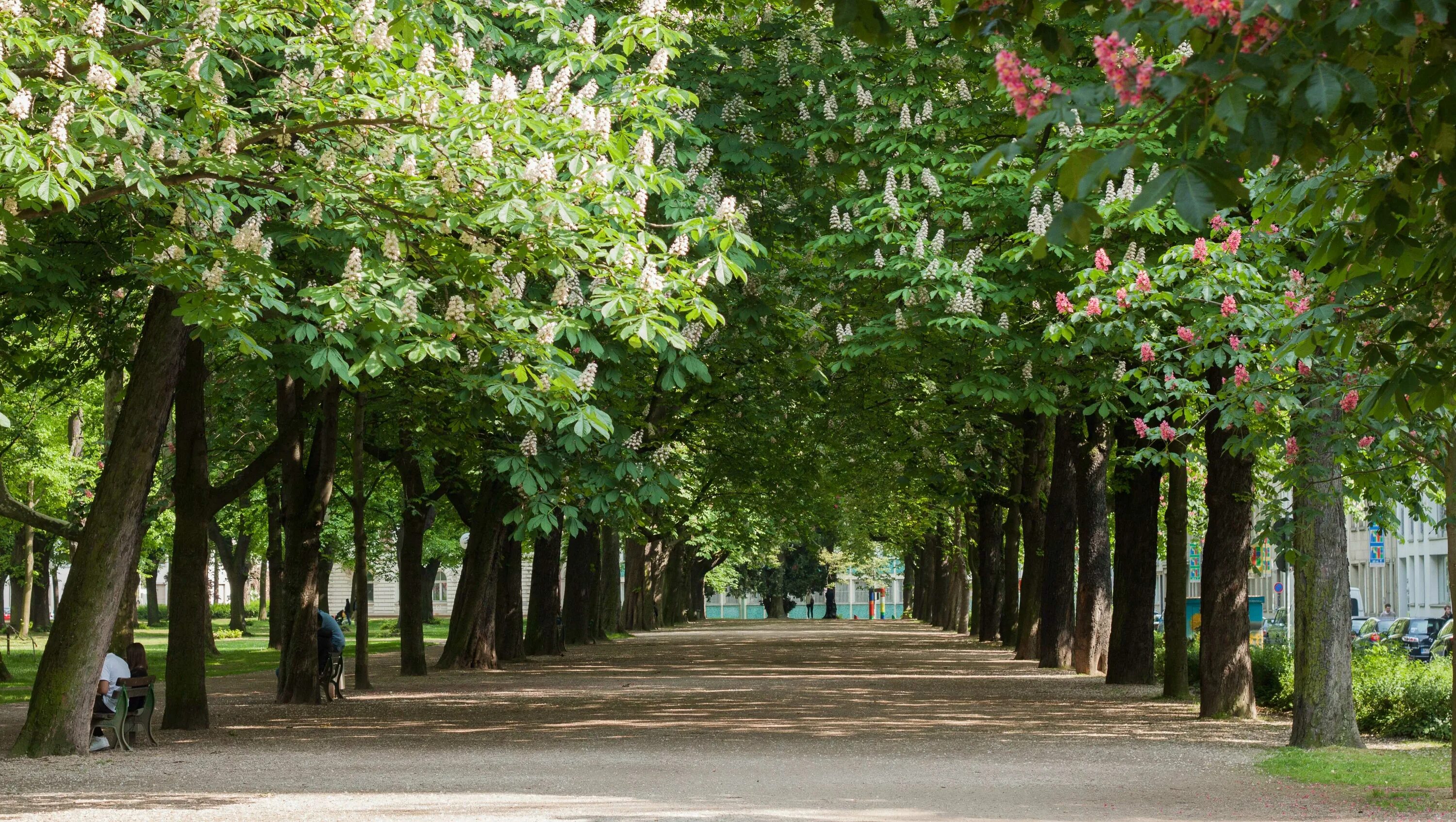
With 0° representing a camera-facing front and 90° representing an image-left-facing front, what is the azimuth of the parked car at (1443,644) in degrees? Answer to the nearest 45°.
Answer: approximately 135°

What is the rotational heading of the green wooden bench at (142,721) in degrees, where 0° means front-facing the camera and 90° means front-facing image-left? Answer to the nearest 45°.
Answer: approximately 90°

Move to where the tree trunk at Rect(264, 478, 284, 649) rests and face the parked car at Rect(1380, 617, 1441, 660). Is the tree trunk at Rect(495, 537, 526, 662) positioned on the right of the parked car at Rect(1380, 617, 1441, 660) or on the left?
right
